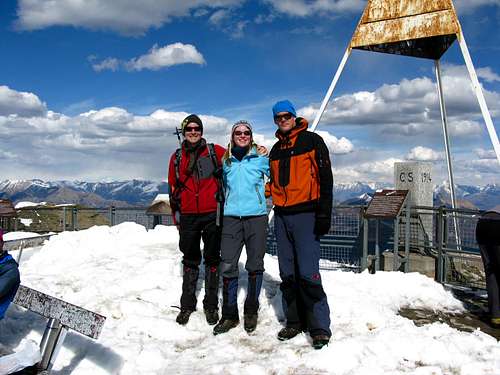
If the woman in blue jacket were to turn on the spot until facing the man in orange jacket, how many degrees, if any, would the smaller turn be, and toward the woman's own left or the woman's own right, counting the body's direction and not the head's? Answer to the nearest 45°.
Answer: approximately 45° to the woman's own left

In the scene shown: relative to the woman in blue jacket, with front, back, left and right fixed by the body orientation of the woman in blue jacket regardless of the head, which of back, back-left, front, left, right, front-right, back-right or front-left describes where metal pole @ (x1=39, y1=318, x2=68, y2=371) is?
front-right

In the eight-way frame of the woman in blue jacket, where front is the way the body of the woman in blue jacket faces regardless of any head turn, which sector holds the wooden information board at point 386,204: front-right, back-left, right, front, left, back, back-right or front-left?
back-left

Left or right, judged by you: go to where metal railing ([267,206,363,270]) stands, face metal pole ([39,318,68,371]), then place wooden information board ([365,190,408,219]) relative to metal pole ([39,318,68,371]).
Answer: left

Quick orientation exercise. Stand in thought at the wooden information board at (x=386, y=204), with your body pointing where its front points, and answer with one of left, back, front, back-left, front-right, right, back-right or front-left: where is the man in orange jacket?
front

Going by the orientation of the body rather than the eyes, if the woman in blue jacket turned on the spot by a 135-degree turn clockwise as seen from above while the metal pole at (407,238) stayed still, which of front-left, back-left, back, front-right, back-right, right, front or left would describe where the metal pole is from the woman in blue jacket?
right

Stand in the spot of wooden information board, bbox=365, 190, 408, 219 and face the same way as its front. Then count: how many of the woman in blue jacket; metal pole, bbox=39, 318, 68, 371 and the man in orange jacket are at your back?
0

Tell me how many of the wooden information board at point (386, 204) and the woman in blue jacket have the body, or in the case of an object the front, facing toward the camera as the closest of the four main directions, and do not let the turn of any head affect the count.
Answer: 2

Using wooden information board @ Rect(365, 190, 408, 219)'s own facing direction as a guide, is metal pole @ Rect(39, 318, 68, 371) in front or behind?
in front

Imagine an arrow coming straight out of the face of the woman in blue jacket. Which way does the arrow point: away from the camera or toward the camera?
toward the camera

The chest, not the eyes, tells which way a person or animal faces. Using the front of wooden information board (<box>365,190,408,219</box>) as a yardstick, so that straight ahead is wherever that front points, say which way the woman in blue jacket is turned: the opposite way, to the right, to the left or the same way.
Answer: the same way

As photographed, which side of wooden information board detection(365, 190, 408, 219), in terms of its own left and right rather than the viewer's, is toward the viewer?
front

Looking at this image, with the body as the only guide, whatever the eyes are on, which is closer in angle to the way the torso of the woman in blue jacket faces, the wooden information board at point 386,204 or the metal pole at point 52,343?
the metal pole
